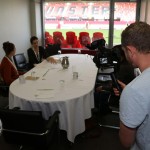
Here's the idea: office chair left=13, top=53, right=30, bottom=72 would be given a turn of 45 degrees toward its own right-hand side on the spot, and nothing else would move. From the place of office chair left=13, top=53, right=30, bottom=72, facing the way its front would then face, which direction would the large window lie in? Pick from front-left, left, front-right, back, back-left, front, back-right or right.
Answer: back-left

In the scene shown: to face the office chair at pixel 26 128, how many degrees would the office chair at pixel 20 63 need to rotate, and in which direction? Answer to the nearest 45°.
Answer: approximately 45° to its right

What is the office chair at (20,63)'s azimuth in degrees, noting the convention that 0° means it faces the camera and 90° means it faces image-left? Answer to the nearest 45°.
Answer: approximately 315°

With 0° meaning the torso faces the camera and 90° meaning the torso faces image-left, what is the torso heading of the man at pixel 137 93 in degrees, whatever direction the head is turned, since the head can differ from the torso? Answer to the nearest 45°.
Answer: approximately 135°

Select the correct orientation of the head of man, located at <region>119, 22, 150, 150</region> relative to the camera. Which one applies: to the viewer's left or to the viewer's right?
to the viewer's left

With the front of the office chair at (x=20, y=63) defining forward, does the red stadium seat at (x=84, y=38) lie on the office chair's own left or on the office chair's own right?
on the office chair's own left
